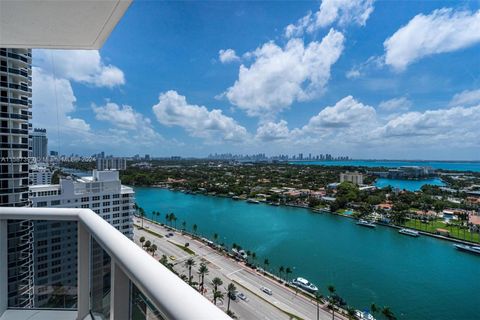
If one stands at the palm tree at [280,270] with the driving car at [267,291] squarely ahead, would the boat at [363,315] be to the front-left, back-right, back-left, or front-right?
front-left

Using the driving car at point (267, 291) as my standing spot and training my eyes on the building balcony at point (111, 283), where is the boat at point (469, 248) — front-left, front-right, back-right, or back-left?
back-left

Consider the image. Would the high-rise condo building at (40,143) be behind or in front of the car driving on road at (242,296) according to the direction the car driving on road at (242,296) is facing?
behind

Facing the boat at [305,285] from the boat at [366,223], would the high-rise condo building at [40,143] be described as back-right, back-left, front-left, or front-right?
front-right
